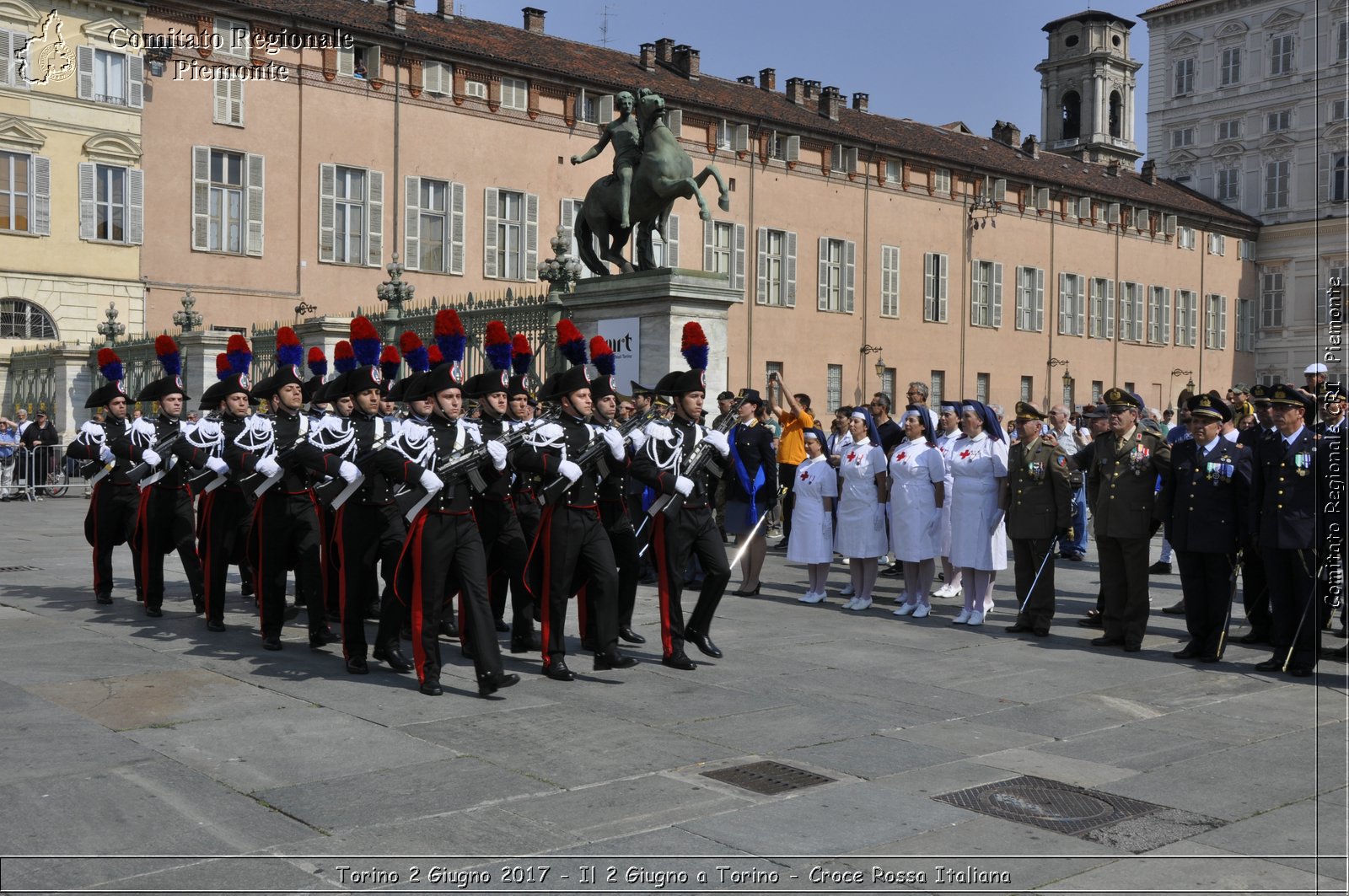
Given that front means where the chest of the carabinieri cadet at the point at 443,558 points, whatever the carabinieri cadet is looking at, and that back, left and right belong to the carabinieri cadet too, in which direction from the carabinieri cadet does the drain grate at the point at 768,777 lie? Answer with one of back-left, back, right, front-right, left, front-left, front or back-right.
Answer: front

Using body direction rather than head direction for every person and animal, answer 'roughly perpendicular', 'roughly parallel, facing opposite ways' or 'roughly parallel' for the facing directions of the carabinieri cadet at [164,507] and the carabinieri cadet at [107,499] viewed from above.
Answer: roughly parallel

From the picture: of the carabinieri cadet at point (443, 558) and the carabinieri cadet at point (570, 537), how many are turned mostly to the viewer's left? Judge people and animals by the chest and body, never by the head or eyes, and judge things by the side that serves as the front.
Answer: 0

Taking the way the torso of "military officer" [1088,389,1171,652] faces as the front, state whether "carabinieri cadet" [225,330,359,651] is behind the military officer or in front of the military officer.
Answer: in front

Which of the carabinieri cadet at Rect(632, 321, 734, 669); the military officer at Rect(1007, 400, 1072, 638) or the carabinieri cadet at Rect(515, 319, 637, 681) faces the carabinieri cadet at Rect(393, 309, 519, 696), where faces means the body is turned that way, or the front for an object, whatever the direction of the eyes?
the military officer

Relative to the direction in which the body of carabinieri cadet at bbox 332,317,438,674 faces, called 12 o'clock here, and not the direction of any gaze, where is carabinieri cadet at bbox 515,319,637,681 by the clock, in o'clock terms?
carabinieri cadet at bbox 515,319,637,681 is roughly at 11 o'clock from carabinieri cadet at bbox 332,317,438,674.

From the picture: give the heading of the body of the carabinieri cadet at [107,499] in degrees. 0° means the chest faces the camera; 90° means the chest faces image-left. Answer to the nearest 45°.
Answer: approximately 315°

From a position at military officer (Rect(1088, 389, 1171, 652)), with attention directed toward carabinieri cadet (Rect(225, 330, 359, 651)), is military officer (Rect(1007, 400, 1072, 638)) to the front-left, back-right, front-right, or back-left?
front-right

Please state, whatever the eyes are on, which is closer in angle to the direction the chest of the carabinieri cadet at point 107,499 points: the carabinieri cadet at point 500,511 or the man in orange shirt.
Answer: the carabinieri cadet

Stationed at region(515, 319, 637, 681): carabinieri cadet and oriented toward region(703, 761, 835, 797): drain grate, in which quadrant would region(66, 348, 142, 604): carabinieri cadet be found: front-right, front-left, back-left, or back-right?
back-right

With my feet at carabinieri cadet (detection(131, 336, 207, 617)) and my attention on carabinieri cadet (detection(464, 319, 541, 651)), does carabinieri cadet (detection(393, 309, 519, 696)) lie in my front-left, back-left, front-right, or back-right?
front-right

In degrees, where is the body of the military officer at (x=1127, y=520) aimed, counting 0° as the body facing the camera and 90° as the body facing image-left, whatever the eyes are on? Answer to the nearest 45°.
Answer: approximately 45°

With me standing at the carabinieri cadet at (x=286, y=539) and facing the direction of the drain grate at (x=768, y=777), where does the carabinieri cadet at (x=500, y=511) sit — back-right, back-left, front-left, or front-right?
front-left

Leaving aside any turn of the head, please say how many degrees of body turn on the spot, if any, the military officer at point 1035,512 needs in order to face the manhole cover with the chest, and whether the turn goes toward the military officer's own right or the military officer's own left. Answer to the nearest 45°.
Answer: approximately 45° to the military officer's own left

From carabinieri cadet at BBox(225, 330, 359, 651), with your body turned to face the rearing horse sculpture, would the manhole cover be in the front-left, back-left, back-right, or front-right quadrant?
back-right

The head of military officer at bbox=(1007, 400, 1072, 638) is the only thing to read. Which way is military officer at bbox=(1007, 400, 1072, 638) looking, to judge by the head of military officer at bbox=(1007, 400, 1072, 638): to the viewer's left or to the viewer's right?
to the viewer's left

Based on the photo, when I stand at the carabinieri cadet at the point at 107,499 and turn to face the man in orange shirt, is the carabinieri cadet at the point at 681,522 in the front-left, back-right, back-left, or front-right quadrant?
front-right

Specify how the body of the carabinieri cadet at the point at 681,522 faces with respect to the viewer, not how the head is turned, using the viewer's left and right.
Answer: facing the viewer and to the right of the viewer
